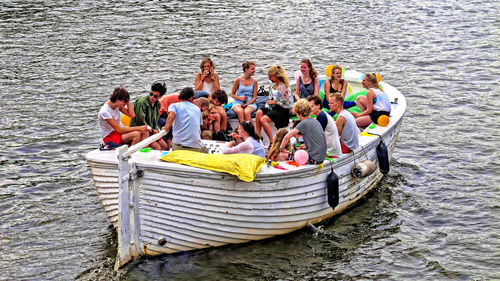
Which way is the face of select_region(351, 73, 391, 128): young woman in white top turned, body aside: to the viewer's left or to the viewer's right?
to the viewer's left

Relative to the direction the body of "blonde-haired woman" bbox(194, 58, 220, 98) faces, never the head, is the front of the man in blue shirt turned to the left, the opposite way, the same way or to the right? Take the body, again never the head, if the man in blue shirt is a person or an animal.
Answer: the opposite way

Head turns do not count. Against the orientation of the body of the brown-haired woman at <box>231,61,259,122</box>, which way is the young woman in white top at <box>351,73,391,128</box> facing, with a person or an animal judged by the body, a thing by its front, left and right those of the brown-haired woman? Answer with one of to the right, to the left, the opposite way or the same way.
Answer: to the right

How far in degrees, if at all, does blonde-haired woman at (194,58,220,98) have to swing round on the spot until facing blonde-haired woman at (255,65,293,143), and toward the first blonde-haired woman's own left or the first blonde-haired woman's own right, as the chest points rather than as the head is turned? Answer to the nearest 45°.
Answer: approximately 45° to the first blonde-haired woman's own left

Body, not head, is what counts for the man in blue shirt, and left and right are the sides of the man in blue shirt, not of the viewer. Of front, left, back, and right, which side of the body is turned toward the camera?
back

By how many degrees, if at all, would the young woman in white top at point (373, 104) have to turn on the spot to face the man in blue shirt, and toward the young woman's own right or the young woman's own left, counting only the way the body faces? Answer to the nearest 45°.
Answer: approximately 45° to the young woman's own left

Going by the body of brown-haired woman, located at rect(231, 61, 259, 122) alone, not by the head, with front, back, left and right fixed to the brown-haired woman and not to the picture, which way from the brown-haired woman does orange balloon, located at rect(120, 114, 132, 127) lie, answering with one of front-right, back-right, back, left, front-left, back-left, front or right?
front-right

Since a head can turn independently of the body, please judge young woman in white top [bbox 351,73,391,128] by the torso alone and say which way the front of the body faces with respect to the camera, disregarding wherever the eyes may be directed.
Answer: to the viewer's left

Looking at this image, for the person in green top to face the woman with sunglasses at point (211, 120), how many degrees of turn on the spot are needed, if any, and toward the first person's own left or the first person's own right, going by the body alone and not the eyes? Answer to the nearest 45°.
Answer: approximately 45° to the first person's own left
